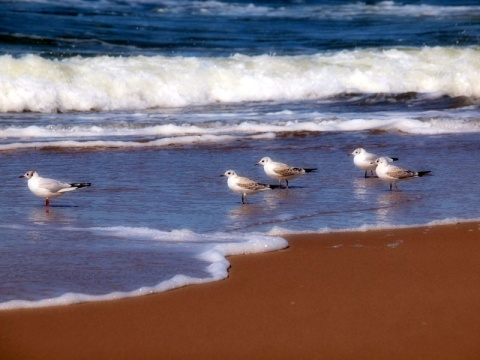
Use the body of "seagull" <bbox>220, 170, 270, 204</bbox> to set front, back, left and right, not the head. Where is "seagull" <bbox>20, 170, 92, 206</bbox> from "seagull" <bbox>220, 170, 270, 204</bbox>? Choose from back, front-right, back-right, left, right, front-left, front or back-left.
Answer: front

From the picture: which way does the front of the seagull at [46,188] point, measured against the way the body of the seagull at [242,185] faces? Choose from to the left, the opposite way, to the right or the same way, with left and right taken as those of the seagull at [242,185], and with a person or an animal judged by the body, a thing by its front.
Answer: the same way

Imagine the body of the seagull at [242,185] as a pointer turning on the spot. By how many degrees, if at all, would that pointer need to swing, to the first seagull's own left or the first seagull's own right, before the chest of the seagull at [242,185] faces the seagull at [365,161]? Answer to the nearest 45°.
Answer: approximately 135° to the first seagull's own right

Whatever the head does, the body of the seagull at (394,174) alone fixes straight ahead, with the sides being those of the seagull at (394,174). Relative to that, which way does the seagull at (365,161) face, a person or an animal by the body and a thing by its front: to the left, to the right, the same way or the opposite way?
the same way

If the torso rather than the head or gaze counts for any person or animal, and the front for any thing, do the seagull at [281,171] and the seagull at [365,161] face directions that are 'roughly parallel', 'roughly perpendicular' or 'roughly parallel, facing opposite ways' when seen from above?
roughly parallel

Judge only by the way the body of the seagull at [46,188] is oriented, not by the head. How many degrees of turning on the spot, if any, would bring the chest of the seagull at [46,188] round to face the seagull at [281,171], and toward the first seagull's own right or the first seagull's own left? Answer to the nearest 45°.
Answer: approximately 180°

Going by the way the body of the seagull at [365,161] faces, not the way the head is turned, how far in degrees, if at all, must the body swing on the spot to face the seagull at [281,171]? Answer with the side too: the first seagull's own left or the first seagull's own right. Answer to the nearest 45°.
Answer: approximately 45° to the first seagull's own left

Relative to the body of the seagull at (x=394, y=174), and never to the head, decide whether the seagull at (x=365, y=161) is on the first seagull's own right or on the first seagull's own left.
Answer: on the first seagull's own right

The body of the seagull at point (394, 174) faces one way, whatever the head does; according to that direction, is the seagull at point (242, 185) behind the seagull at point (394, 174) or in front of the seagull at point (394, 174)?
in front

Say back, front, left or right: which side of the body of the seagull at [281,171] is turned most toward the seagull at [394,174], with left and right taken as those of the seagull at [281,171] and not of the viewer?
back

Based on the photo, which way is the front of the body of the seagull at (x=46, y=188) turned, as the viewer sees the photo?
to the viewer's left

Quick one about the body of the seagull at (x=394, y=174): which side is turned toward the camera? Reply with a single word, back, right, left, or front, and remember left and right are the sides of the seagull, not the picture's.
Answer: left

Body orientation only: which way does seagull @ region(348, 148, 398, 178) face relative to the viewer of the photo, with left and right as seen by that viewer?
facing to the left of the viewer

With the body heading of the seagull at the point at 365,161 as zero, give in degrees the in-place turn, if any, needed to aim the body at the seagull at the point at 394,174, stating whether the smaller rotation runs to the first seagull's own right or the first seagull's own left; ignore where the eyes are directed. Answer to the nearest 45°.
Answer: approximately 135° to the first seagull's own left

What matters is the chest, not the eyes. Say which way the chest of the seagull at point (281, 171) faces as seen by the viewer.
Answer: to the viewer's left

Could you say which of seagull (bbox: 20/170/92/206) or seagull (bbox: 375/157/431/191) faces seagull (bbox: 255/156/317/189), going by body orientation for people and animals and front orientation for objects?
seagull (bbox: 375/157/431/191)

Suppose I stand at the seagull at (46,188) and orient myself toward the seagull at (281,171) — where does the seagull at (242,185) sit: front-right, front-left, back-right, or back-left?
front-right

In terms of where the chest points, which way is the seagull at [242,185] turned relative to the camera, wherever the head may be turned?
to the viewer's left

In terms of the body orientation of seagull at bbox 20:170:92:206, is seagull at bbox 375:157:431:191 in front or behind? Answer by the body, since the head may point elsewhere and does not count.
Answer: behind

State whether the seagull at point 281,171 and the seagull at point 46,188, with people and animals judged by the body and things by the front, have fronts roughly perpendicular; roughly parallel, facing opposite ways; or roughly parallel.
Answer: roughly parallel
